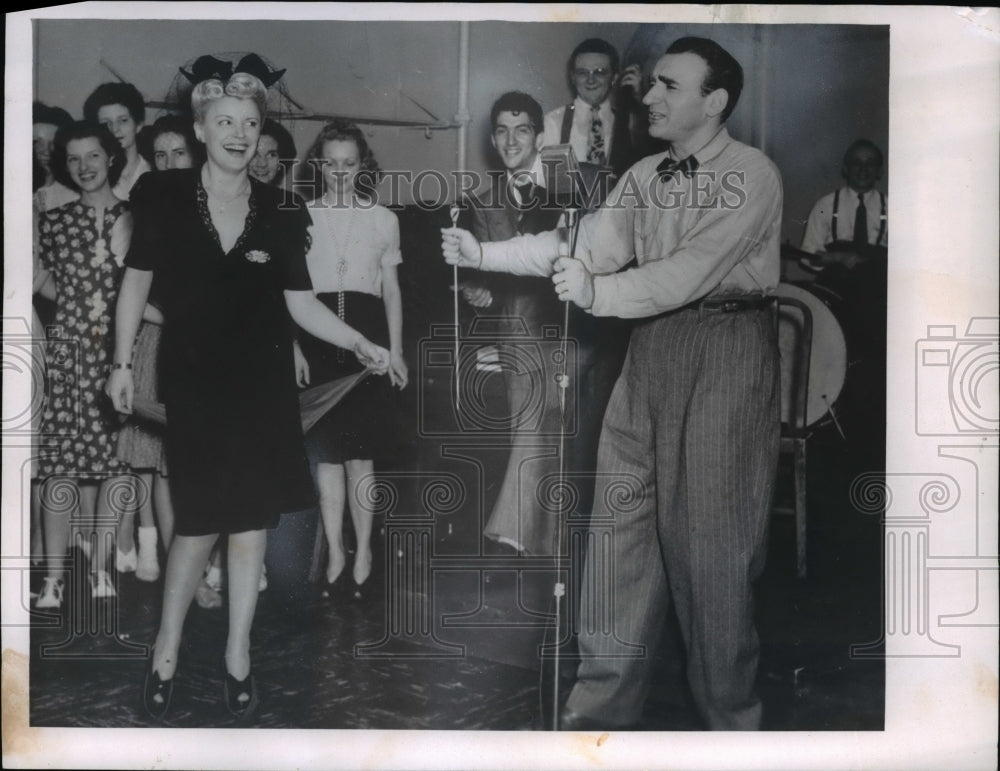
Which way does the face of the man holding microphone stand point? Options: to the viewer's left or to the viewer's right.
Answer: to the viewer's left

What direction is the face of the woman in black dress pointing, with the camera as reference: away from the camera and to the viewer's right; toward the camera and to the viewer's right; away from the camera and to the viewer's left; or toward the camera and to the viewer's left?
toward the camera and to the viewer's right

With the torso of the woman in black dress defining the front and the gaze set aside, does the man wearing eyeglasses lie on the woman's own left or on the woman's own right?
on the woman's own left

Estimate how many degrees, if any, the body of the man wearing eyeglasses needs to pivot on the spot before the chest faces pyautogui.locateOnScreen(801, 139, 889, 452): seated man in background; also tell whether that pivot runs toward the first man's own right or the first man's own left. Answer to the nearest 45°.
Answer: approximately 90° to the first man's own left

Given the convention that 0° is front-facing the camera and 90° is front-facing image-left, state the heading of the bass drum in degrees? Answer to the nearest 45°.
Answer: approximately 0°
